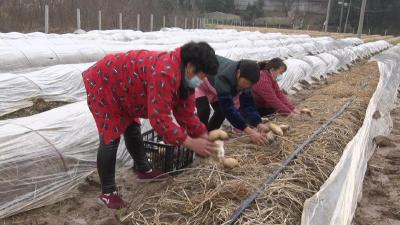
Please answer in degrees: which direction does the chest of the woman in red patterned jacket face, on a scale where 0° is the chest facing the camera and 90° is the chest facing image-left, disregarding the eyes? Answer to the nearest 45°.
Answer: approximately 270°
